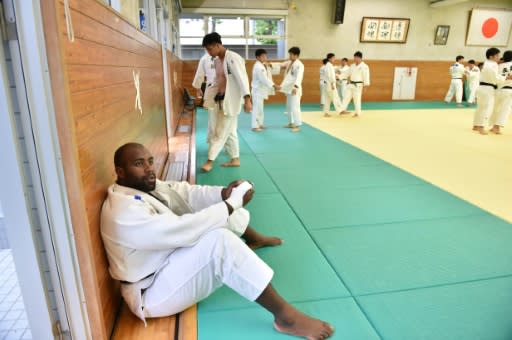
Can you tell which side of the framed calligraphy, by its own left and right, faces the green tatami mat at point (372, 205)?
front

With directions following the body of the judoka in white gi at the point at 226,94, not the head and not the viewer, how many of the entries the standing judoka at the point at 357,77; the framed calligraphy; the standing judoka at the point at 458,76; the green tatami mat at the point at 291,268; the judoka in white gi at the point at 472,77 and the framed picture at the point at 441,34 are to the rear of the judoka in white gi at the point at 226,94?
5

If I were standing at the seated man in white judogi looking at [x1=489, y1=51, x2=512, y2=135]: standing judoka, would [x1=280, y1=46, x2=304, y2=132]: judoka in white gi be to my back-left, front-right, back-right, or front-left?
front-left

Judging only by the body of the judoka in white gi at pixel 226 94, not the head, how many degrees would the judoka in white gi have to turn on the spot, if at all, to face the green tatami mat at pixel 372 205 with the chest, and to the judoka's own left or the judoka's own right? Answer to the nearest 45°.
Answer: approximately 90° to the judoka's own left

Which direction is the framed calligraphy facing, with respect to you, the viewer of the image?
facing the viewer

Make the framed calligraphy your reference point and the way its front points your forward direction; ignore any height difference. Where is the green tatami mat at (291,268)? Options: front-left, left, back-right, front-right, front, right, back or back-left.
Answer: front

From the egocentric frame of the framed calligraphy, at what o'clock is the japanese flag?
The japanese flag is roughly at 8 o'clock from the framed calligraphy.

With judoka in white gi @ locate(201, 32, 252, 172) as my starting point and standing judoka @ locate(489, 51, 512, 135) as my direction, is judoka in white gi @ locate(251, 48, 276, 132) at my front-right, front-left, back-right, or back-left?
front-left

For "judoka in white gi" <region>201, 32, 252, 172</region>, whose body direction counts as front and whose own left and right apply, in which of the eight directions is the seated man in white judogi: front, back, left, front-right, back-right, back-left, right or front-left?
front-left

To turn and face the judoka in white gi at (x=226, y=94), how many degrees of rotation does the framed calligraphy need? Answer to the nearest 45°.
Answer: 0° — it already faces them

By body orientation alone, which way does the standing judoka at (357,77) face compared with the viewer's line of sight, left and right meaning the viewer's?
facing the viewer and to the left of the viewer

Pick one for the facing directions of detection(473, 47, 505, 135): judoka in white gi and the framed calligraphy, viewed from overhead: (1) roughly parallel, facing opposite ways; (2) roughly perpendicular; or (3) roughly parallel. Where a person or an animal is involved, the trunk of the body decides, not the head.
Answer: roughly perpendicular
